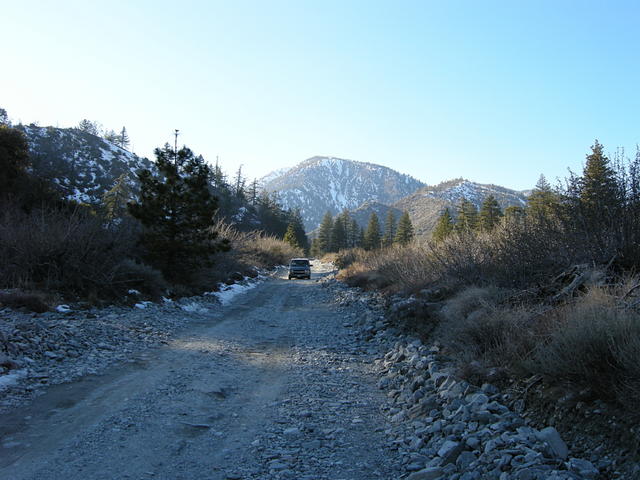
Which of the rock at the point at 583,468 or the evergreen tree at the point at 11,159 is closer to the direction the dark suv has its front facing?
the rock

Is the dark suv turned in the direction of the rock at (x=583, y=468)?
yes

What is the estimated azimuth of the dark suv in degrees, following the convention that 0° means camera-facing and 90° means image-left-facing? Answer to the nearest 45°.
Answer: approximately 0°

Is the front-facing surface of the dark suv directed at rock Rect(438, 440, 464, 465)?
yes

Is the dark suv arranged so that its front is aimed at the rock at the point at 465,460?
yes

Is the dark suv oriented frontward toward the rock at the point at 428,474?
yes

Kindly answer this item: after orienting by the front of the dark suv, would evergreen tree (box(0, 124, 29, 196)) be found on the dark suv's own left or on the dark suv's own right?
on the dark suv's own right

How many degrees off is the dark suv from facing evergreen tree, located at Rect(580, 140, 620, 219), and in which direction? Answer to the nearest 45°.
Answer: approximately 90° to its left

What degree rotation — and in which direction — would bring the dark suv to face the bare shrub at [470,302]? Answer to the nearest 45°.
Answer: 0° — it already faces it
